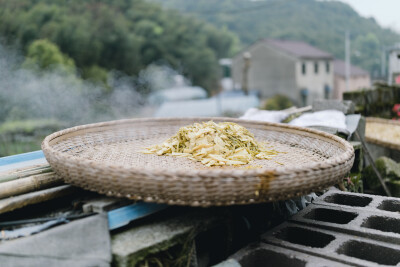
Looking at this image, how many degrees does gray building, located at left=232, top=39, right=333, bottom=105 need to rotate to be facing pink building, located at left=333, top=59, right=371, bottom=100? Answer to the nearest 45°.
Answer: approximately 90° to its left

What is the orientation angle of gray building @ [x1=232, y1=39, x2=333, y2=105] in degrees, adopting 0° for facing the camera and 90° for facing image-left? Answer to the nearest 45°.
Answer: approximately 315°

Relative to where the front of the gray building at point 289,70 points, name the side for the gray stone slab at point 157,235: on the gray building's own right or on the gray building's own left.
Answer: on the gray building's own right

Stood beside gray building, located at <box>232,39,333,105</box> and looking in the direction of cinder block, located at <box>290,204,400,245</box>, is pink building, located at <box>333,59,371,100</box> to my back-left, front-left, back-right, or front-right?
back-left

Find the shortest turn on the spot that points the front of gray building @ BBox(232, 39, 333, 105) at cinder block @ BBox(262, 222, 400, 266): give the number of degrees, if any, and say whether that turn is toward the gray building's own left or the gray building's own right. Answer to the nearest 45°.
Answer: approximately 45° to the gray building's own right

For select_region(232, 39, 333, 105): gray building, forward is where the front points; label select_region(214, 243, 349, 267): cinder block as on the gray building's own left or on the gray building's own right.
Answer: on the gray building's own right

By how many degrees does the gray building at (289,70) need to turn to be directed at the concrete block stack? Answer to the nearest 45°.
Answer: approximately 45° to its right

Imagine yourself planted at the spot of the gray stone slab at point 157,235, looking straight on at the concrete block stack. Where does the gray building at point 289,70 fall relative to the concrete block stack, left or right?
left

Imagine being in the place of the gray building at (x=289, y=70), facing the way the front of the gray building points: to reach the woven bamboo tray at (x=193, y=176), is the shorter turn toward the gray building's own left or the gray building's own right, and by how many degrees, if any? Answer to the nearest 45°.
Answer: approximately 45° to the gray building's own right
